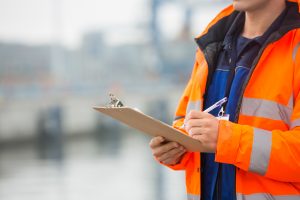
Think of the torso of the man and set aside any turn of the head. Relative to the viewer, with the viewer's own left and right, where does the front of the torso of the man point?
facing the viewer and to the left of the viewer
